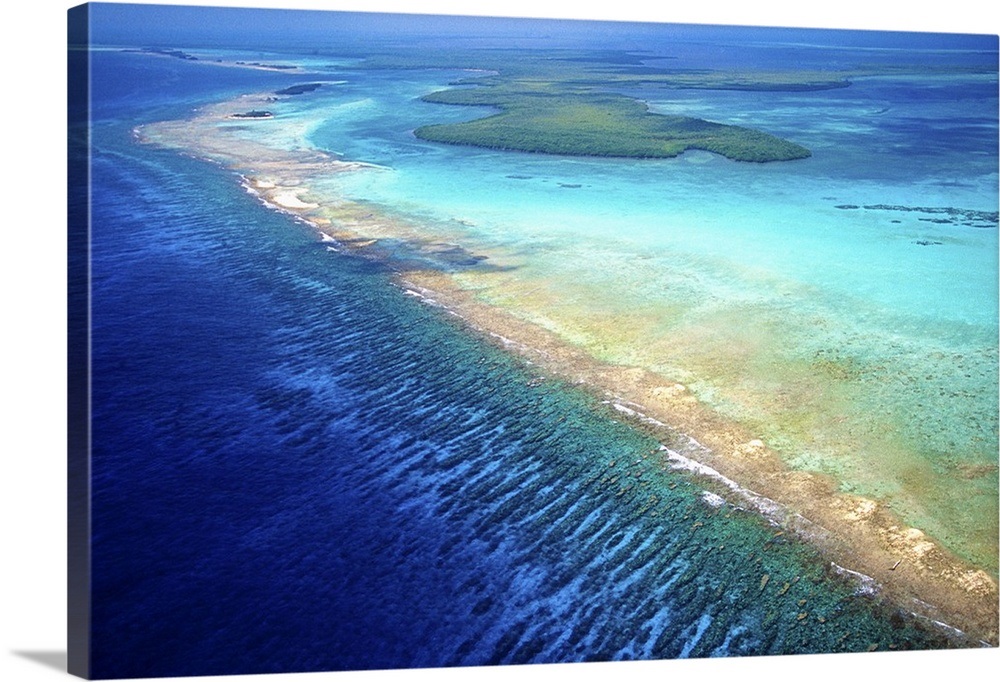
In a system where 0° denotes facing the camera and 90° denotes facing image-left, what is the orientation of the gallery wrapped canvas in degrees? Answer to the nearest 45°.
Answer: approximately 315°
